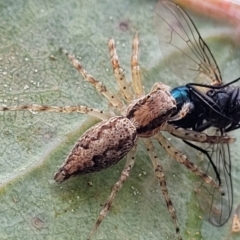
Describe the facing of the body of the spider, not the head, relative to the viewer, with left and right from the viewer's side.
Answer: facing away from the viewer and to the right of the viewer
